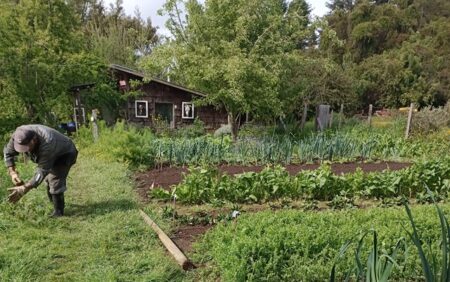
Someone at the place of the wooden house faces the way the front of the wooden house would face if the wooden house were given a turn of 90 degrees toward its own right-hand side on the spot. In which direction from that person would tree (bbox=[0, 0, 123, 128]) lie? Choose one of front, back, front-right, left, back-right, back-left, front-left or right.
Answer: front-left

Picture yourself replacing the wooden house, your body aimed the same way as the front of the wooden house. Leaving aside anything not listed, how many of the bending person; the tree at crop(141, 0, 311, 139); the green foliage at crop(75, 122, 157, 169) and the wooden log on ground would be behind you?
0

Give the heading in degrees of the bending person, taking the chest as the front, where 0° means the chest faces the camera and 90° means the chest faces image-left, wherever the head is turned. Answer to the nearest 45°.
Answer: approximately 45°

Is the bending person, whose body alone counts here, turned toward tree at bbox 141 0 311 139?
no

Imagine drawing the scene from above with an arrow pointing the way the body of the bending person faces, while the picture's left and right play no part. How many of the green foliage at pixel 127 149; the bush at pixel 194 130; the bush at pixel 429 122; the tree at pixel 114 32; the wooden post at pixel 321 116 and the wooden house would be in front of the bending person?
0

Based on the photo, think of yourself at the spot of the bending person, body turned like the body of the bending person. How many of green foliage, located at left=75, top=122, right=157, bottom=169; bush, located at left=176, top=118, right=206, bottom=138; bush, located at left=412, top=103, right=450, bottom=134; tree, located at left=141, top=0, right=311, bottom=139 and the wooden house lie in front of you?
0

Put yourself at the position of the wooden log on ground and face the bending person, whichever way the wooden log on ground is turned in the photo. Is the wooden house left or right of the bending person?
right

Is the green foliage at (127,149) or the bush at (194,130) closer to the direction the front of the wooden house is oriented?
the green foliage

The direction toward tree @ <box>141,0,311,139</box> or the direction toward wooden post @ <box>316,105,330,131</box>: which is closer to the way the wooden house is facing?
the tree

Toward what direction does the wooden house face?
toward the camera

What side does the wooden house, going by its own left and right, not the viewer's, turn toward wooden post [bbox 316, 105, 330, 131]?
left

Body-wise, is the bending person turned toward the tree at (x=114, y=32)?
no

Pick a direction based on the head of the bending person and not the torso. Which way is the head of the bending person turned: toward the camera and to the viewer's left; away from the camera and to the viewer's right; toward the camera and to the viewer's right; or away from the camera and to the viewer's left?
toward the camera and to the viewer's left

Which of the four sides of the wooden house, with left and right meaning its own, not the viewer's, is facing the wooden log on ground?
front

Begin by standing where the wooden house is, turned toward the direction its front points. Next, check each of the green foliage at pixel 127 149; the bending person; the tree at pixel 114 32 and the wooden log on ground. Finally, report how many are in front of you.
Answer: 3

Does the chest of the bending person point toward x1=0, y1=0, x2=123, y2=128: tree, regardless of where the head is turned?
no

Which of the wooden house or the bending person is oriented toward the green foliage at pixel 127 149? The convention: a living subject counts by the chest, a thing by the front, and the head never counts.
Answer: the wooden house

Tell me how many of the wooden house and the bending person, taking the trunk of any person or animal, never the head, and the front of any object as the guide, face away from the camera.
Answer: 0

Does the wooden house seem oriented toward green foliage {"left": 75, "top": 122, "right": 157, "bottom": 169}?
yes
